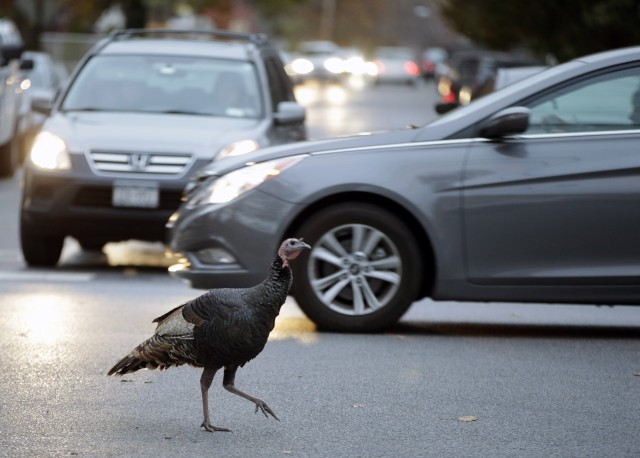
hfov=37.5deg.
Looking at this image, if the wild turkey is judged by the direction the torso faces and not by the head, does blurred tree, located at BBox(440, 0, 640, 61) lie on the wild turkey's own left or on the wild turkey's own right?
on the wild turkey's own left

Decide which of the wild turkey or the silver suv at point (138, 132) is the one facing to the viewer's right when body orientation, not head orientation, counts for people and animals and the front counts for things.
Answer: the wild turkey

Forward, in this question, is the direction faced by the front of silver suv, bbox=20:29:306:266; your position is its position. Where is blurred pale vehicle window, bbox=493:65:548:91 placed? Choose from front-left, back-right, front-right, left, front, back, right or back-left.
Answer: back-left

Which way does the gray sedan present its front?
to the viewer's left

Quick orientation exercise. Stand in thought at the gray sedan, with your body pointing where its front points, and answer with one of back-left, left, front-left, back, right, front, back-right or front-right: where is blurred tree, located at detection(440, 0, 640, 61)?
right

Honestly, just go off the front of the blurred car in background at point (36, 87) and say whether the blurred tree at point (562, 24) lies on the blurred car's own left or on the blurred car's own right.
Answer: on the blurred car's own left

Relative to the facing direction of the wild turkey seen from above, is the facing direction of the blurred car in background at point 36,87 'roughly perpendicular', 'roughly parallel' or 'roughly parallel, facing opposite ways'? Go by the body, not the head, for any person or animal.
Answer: roughly perpendicular

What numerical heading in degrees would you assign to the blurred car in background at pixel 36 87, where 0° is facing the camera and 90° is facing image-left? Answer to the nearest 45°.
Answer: approximately 0°

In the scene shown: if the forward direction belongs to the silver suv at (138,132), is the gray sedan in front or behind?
in front

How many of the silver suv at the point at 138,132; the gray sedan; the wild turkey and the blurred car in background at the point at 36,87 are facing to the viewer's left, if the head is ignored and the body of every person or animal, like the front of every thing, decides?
1

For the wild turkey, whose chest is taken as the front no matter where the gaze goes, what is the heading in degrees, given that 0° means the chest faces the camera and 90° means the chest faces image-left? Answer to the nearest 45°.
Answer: approximately 270°

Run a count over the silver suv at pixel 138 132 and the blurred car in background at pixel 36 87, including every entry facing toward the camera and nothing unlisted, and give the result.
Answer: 2

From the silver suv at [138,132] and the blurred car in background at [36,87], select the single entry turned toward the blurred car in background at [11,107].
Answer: the blurred car in background at [36,87]
